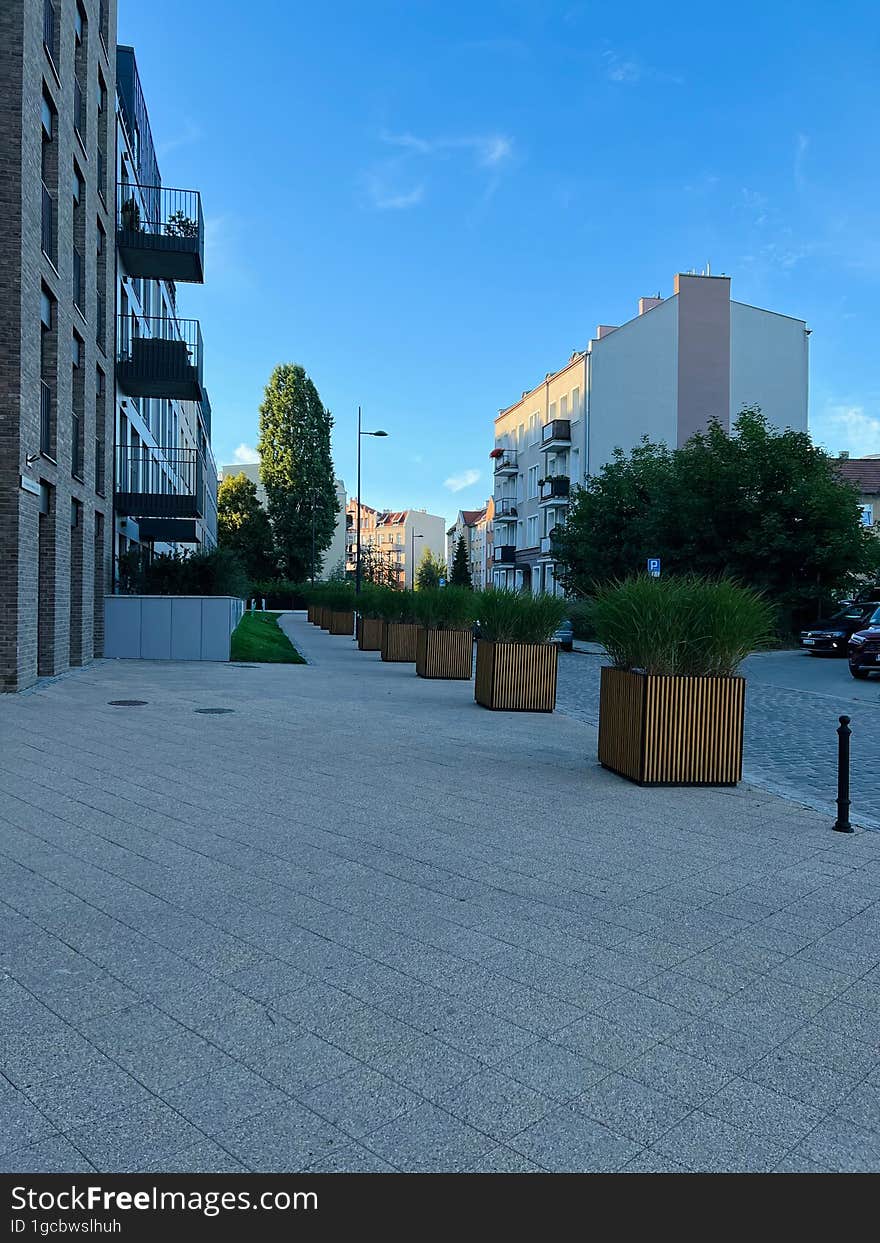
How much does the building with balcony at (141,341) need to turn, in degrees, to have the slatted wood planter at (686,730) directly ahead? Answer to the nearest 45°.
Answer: approximately 90° to its right

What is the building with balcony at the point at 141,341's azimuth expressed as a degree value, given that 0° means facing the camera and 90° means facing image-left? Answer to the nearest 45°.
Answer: approximately 270°

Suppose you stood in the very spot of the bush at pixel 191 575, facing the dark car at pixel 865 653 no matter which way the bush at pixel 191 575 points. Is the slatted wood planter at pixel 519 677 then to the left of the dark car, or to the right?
right

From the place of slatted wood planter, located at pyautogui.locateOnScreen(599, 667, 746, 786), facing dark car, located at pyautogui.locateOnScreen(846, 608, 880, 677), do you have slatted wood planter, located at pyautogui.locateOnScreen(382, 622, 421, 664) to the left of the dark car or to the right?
left

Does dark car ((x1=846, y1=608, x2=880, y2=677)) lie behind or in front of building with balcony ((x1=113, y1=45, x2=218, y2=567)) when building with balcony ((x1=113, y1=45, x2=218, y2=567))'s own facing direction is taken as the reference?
in front

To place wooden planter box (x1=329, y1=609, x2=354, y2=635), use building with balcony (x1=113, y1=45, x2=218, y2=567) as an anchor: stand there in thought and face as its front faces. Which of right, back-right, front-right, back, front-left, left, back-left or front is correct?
front-left

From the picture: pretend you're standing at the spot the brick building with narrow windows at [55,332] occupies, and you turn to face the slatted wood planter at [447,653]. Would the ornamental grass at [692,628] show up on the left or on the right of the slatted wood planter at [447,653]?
right
